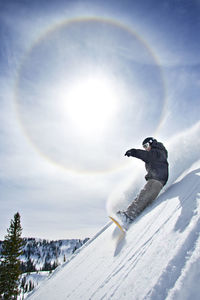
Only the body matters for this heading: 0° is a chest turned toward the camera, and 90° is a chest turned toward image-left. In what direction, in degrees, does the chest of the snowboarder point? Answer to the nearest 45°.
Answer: approximately 90°
